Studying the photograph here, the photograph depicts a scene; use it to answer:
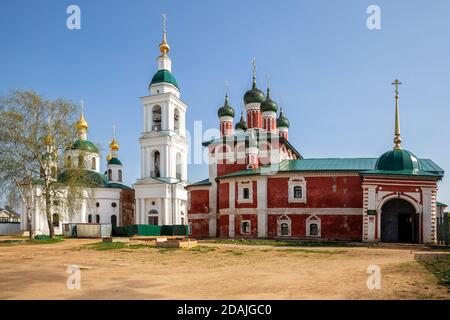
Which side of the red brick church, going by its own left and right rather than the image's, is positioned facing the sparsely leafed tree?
right

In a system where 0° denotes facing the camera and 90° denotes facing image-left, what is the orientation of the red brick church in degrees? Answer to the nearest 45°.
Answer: approximately 0°
